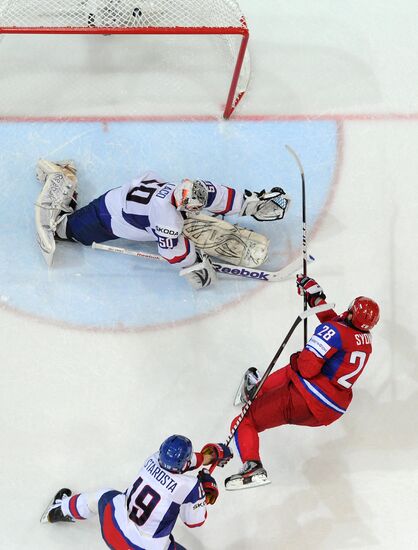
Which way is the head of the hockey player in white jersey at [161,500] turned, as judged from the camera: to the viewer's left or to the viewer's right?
to the viewer's right

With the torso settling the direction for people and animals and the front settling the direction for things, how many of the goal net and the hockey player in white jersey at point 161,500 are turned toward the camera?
1

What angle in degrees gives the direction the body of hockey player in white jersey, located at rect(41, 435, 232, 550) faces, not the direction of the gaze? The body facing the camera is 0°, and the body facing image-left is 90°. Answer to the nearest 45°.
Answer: approximately 225°

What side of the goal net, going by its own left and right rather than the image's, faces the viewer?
front

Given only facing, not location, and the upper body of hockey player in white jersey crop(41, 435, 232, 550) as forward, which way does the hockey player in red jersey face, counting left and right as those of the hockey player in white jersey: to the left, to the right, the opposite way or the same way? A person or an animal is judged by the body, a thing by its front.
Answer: to the left

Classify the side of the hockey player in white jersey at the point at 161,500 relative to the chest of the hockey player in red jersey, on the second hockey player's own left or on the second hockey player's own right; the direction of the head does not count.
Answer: on the second hockey player's own left

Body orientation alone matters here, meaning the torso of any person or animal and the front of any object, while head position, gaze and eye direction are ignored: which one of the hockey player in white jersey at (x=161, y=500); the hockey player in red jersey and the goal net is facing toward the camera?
the goal net

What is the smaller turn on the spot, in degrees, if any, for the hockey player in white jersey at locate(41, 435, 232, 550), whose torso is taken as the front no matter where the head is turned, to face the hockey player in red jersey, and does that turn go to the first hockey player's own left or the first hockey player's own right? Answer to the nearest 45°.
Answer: approximately 45° to the first hockey player's own right

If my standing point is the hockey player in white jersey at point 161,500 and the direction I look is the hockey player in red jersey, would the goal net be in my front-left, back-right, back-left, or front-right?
front-left

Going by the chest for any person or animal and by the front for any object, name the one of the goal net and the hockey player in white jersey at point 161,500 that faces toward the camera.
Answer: the goal net

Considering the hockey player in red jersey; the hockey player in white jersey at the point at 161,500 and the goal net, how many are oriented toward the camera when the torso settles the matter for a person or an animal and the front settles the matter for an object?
1

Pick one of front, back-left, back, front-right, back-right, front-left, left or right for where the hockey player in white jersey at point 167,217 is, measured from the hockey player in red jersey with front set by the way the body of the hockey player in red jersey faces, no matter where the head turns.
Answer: front

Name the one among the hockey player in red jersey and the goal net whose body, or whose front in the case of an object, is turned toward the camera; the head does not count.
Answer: the goal net

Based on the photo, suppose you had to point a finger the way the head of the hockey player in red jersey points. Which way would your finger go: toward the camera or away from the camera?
away from the camera
